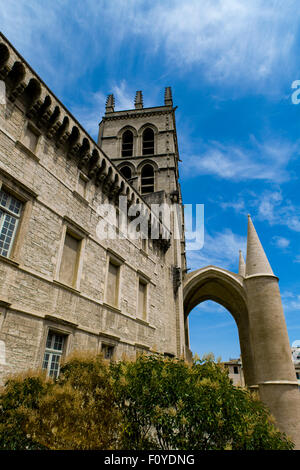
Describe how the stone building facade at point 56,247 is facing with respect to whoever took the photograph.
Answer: facing the viewer and to the right of the viewer

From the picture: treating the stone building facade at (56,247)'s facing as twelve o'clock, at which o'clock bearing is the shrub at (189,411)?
The shrub is roughly at 12 o'clock from the stone building facade.

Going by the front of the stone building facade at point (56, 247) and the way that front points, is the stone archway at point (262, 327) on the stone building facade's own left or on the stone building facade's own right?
on the stone building facade's own left

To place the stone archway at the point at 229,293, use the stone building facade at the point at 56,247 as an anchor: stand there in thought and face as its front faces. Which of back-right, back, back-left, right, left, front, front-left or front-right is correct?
left
